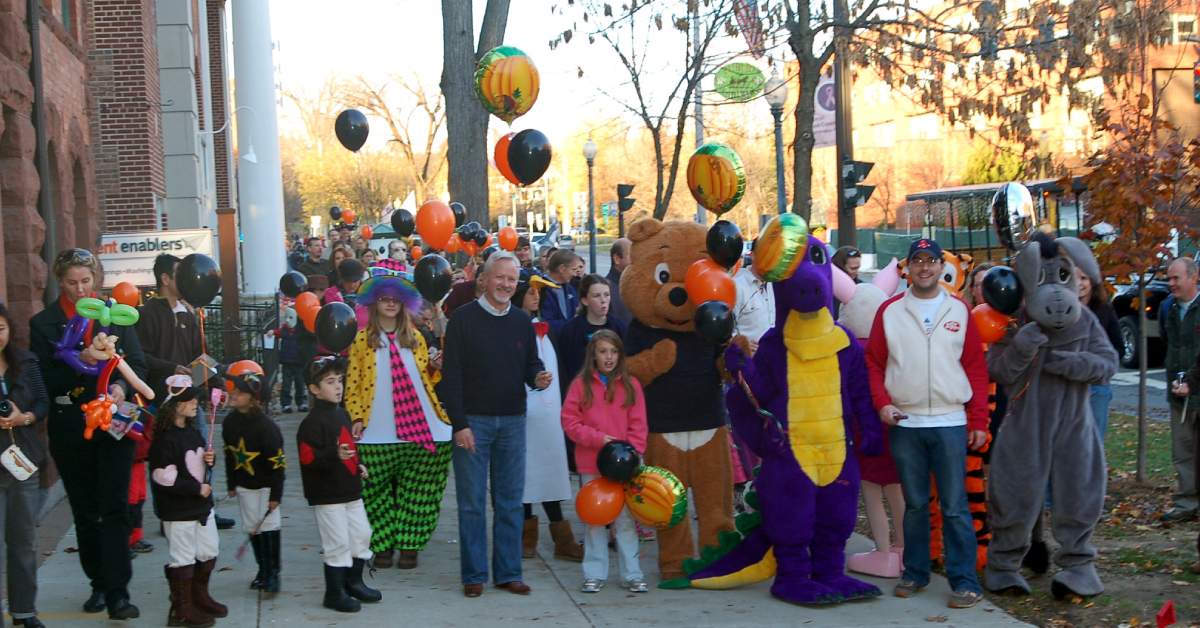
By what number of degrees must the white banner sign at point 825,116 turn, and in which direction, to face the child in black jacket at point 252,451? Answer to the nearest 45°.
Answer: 0° — it already faces them

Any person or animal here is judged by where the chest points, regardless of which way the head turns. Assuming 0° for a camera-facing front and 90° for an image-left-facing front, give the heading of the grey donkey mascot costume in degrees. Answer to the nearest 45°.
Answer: approximately 0°

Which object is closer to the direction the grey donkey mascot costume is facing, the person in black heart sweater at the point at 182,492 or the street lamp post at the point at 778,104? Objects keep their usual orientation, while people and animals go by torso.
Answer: the person in black heart sweater

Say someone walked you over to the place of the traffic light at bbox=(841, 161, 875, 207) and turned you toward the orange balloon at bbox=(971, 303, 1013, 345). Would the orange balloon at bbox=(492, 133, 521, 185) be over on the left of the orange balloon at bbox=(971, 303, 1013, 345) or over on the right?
right

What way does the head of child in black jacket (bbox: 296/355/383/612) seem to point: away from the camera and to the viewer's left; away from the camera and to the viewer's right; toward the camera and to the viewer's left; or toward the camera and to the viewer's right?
toward the camera and to the viewer's right

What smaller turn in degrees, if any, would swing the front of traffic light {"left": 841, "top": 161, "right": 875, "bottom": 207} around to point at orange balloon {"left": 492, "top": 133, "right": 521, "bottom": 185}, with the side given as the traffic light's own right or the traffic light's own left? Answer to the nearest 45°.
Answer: approximately 135° to the traffic light's own right
